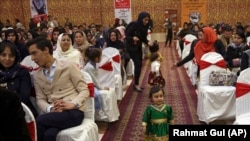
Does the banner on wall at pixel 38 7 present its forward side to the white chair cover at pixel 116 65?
yes

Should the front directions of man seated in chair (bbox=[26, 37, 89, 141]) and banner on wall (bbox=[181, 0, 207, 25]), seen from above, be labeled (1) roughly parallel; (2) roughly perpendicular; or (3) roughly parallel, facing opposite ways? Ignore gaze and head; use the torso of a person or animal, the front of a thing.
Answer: roughly parallel

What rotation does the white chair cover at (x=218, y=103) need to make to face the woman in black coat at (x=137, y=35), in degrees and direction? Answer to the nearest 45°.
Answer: approximately 180°

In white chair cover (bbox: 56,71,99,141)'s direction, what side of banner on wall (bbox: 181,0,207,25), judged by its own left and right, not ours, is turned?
front

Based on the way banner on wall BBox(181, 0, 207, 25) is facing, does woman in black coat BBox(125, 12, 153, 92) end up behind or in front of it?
in front

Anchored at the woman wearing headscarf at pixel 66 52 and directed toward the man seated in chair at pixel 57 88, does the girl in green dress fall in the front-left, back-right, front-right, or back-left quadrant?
front-left

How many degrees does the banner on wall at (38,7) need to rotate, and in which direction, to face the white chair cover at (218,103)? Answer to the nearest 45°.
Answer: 0° — it already faces it

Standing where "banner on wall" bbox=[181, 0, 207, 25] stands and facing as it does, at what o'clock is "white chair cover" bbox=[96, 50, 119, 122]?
The white chair cover is roughly at 12 o'clock from the banner on wall.

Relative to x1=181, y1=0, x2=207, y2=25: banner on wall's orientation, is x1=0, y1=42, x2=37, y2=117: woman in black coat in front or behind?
in front

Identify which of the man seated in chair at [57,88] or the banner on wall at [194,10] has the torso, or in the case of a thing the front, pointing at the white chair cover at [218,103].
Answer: the banner on wall

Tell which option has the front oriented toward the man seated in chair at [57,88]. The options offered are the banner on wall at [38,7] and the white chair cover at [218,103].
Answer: the banner on wall

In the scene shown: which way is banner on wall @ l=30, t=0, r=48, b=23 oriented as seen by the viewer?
toward the camera
